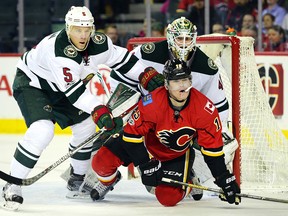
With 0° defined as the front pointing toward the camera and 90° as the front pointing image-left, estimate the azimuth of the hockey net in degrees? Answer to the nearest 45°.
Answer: approximately 45°

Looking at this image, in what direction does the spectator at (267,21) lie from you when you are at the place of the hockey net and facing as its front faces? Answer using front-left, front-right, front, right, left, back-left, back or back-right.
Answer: back-right

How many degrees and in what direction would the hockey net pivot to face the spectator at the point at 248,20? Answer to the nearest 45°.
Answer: approximately 135° to its right

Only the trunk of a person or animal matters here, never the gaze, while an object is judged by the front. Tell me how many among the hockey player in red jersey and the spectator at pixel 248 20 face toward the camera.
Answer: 2

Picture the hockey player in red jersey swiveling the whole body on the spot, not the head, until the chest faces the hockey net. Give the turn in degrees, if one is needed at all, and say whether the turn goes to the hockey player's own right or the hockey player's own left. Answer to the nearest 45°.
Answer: approximately 135° to the hockey player's own left

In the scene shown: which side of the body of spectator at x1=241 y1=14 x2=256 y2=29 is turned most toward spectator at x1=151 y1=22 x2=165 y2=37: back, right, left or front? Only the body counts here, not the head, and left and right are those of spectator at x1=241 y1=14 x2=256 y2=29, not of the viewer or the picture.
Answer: right

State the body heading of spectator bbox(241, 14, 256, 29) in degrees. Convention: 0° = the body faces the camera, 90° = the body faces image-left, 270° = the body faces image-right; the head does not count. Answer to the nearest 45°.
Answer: approximately 0°
